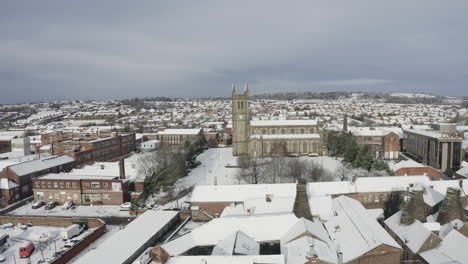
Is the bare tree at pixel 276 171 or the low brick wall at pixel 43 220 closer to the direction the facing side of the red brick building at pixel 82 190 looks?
the low brick wall

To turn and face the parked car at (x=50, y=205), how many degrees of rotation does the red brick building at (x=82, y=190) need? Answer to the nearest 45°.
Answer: approximately 90° to its right

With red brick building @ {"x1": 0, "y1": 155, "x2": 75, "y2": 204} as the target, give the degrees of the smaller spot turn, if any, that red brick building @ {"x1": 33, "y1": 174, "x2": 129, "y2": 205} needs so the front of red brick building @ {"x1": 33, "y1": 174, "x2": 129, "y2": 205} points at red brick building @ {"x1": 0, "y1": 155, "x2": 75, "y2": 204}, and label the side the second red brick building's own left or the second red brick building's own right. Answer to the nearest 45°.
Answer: approximately 135° to the second red brick building's own right

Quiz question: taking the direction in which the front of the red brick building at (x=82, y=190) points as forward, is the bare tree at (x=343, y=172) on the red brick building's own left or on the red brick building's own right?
on the red brick building's own left

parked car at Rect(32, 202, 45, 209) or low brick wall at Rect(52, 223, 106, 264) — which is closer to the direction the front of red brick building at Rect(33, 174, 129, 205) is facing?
the low brick wall

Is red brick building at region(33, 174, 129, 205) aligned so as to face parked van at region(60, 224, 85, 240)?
yes

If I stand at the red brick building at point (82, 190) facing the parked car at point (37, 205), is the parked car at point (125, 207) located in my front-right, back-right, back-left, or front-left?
back-left

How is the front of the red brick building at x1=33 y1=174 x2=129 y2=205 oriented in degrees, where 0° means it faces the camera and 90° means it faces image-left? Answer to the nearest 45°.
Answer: approximately 0°

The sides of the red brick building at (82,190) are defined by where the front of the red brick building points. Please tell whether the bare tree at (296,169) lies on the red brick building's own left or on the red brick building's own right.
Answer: on the red brick building's own left

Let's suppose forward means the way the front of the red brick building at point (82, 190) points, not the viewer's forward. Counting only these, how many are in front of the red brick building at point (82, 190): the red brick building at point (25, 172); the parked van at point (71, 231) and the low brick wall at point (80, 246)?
2

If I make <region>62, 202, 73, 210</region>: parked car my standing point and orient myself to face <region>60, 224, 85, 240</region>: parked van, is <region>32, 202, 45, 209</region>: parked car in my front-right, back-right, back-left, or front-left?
back-right

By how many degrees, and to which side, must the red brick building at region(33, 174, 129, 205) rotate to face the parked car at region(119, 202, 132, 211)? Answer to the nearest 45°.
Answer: approximately 45° to its left

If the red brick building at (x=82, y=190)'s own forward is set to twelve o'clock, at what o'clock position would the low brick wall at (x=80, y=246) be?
The low brick wall is roughly at 12 o'clock from the red brick building.

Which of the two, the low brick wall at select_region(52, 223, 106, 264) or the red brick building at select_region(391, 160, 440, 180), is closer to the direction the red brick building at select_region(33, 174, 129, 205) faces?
the low brick wall

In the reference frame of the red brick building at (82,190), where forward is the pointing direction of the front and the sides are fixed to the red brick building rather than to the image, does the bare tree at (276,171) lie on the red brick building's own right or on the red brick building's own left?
on the red brick building's own left
